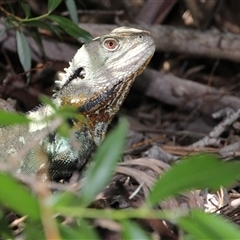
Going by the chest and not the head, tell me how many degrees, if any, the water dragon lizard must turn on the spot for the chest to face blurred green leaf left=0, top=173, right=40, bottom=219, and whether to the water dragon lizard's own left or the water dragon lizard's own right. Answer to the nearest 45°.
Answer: approximately 90° to the water dragon lizard's own right

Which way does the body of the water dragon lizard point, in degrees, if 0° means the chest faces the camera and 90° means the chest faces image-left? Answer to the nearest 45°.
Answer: approximately 270°

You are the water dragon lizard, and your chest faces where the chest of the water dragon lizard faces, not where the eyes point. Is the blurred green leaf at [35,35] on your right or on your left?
on your left

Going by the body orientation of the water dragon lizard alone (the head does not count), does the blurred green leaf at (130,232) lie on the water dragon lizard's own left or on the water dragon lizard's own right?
on the water dragon lizard's own right

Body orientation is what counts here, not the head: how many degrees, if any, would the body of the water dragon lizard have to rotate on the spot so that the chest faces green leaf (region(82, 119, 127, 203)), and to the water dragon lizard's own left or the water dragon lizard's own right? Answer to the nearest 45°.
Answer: approximately 90° to the water dragon lizard's own right

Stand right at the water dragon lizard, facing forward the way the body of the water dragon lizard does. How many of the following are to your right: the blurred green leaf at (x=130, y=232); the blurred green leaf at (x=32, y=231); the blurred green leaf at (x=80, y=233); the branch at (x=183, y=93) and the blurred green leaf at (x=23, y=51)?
3

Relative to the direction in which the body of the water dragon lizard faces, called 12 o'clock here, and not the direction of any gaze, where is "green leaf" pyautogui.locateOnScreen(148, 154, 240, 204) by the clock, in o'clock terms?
The green leaf is roughly at 3 o'clock from the water dragon lizard.

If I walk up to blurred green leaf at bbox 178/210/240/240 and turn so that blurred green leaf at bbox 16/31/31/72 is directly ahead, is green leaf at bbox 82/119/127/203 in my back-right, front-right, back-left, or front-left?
front-left

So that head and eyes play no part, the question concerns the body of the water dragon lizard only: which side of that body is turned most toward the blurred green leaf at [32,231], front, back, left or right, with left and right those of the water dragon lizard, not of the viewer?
right

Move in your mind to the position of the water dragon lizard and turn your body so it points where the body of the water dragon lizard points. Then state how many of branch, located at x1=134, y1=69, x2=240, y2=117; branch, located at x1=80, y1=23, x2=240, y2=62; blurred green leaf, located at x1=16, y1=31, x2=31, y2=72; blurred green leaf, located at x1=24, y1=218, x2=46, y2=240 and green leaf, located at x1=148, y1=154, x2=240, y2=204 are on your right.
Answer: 2

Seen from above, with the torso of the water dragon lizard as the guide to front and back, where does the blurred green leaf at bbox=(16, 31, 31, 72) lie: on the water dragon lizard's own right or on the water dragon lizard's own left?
on the water dragon lizard's own left

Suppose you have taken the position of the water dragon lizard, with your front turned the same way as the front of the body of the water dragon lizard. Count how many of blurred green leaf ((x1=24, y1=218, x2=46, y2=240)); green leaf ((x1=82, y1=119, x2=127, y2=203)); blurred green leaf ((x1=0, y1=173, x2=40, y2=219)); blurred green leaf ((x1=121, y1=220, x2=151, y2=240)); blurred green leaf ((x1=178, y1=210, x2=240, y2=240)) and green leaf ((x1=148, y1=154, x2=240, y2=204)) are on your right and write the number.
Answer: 6
